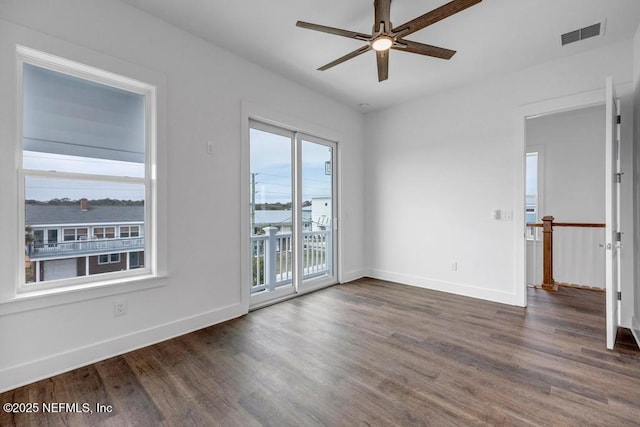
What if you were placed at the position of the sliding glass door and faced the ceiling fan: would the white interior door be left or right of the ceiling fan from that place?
left

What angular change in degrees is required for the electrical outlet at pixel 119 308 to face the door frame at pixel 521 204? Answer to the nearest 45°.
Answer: approximately 90° to its left

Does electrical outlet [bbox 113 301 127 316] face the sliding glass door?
no

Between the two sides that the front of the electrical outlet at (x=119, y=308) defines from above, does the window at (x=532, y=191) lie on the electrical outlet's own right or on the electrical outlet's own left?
on the electrical outlet's own left

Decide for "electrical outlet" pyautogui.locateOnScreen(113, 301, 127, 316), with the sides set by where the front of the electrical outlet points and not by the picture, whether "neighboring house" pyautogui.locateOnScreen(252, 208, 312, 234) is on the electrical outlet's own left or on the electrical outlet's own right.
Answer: on the electrical outlet's own left

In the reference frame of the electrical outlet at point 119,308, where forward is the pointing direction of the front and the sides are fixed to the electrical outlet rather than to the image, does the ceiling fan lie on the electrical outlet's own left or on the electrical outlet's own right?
on the electrical outlet's own left

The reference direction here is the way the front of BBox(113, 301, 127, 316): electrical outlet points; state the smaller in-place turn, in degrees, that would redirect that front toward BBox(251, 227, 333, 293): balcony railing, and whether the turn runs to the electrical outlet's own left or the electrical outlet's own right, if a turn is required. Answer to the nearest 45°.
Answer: approximately 90° to the electrical outlet's own left
